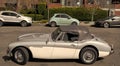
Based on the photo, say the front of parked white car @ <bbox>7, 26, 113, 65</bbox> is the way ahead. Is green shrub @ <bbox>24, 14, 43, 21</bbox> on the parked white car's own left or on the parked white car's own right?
on the parked white car's own right

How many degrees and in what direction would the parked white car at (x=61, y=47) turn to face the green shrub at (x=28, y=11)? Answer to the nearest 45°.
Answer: approximately 90° to its right

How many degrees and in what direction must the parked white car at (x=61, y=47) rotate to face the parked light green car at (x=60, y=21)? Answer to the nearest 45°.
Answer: approximately 90° to its right

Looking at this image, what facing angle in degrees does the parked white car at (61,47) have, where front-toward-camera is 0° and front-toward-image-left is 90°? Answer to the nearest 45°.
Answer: approximately 90°
